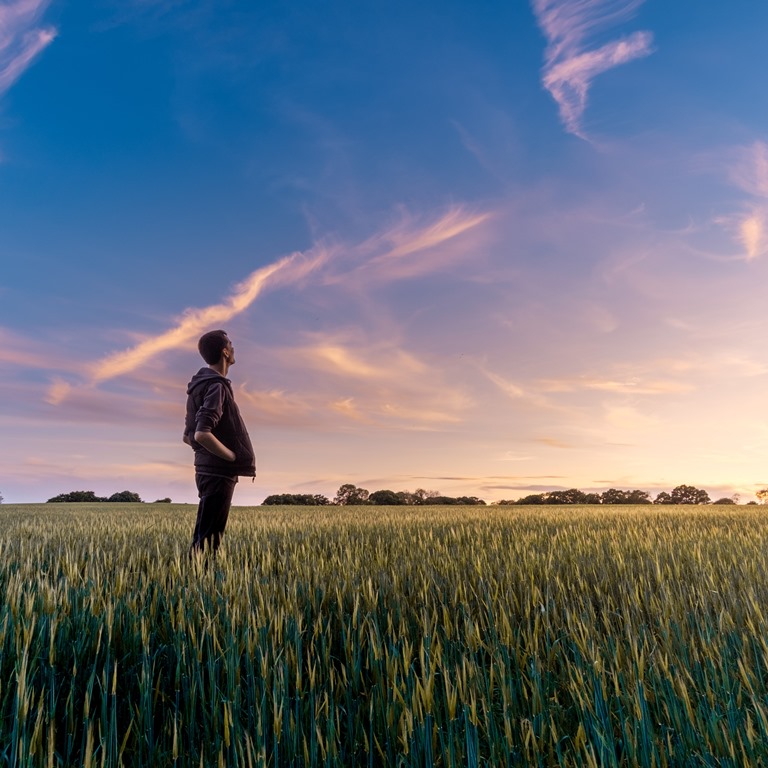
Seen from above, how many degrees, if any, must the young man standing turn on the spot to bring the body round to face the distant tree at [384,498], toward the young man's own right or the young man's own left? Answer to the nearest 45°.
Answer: approximately 90° to the young man's own left

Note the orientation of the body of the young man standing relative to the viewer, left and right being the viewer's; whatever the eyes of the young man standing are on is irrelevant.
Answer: facing to the right of the viewer
